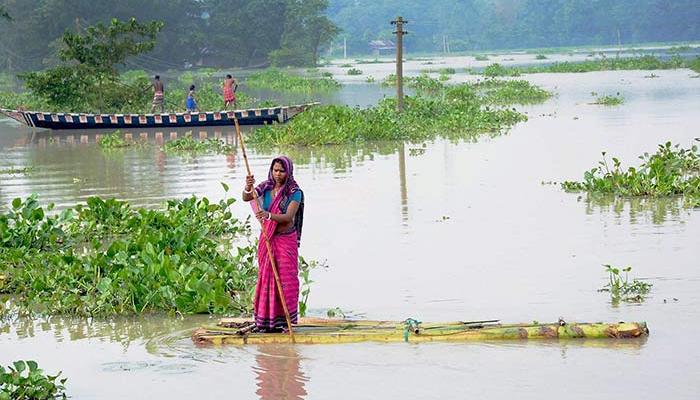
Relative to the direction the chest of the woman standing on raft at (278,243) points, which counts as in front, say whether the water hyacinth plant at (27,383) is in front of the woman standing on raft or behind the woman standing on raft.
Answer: in front

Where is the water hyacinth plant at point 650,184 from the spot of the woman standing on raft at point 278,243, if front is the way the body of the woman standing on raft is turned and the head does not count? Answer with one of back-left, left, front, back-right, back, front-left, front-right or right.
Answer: back

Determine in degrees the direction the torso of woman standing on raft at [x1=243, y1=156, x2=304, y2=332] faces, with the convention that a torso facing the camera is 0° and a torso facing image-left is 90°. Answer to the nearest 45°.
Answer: approximately 45°

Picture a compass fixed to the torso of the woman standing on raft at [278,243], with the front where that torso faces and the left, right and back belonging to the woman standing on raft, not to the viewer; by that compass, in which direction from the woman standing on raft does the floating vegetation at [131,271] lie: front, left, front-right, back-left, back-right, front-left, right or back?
right

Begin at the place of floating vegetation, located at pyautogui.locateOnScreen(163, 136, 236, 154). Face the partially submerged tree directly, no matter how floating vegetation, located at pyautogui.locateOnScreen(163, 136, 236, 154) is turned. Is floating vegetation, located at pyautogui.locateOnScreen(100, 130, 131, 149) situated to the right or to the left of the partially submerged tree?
left

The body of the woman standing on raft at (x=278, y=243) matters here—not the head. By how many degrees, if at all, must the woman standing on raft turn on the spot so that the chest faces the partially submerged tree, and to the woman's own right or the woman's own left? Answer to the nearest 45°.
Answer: approximately 135° to the woman's own right

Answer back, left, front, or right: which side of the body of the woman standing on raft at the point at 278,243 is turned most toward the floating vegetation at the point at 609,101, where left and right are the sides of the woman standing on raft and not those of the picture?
back

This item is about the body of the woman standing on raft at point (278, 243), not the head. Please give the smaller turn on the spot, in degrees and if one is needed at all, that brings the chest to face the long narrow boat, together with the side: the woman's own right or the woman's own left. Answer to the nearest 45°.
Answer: approximately 135° to the woman's own right
